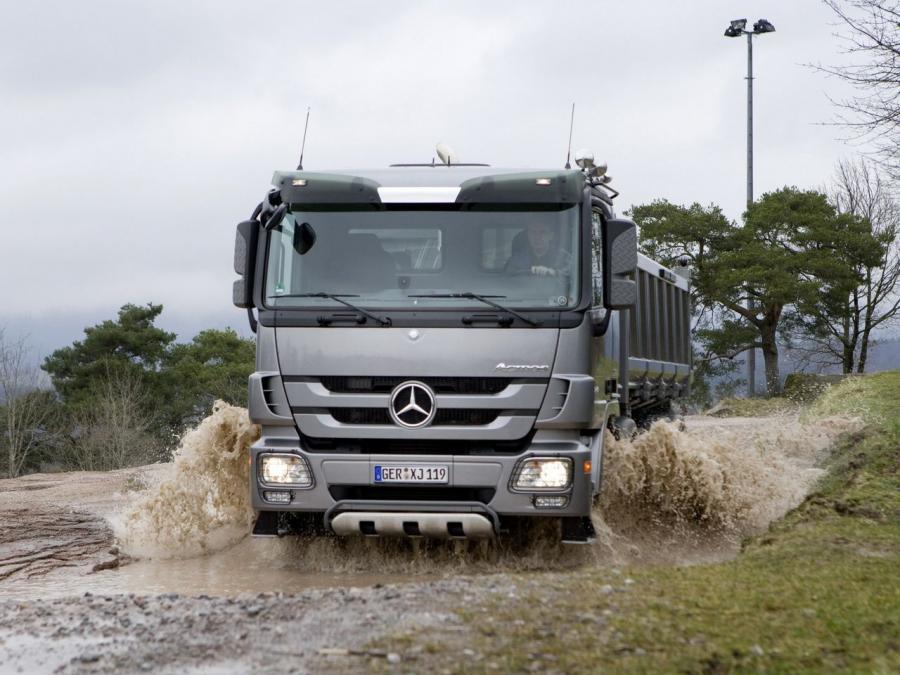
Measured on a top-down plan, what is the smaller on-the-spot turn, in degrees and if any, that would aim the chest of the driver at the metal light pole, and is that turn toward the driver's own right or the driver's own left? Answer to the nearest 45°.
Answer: approximately 180°

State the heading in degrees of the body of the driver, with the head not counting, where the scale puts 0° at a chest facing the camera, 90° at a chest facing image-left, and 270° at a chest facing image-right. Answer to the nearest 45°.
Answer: approximately 0°

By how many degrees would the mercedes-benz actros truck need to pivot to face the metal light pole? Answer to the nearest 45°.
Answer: approximately 180°

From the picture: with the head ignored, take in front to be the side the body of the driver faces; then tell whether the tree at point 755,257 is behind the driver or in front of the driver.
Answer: behind

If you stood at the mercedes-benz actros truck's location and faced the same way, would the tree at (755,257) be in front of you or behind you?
behind
